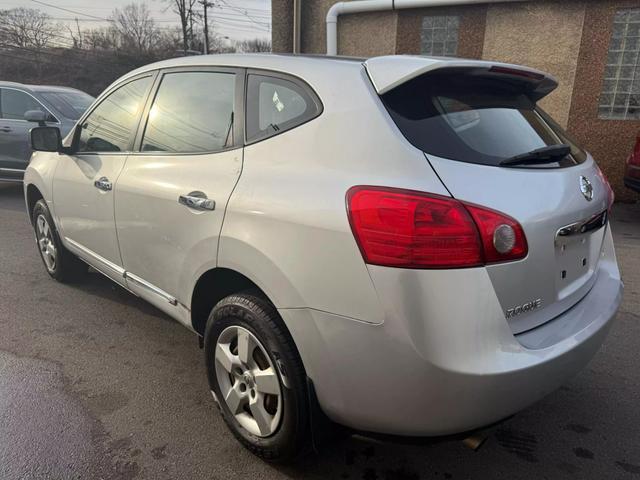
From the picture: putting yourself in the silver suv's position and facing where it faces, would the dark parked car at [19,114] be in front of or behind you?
in front

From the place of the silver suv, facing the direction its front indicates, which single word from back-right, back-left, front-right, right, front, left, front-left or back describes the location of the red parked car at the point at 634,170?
right

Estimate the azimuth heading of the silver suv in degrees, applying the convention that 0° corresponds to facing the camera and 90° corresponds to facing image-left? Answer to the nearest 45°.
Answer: approximately 135°
